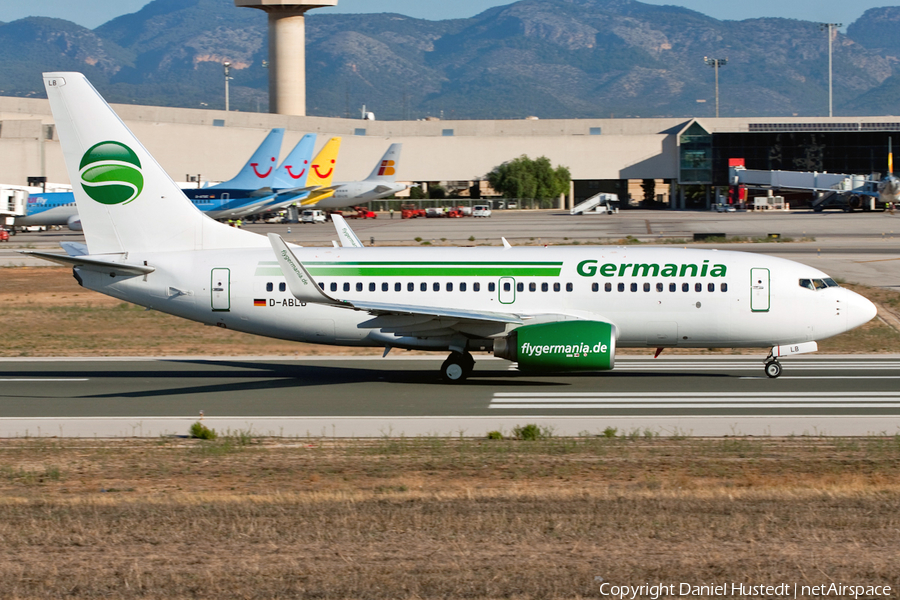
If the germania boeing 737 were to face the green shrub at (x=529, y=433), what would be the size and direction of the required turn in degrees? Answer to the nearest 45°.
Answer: approximately 90° to its right

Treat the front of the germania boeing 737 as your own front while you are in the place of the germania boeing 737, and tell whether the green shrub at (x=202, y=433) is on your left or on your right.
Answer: on your right

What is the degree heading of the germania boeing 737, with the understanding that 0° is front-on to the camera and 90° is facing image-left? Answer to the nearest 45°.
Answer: approximately 270°
